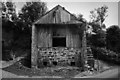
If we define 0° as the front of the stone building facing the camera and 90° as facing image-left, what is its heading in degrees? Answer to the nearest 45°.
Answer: approximately 0°

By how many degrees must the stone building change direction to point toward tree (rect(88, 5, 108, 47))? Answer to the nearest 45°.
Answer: approximately 135° to its left

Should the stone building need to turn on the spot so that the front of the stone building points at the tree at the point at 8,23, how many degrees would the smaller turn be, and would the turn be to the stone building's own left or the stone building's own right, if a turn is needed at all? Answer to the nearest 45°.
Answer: approximately 135° to the stone building's own right

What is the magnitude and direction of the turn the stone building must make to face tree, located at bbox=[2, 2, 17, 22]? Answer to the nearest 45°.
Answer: approximately 135° to its right

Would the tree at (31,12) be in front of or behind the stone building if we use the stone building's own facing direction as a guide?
behind

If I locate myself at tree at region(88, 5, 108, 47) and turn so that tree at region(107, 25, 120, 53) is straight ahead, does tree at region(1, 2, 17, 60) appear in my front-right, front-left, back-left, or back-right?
back-right

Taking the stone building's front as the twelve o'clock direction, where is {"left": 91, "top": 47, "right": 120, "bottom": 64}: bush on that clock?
The bush is roughly at 8 o'clock from the stone building.

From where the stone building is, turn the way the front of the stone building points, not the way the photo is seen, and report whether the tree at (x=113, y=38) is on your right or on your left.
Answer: on your left
